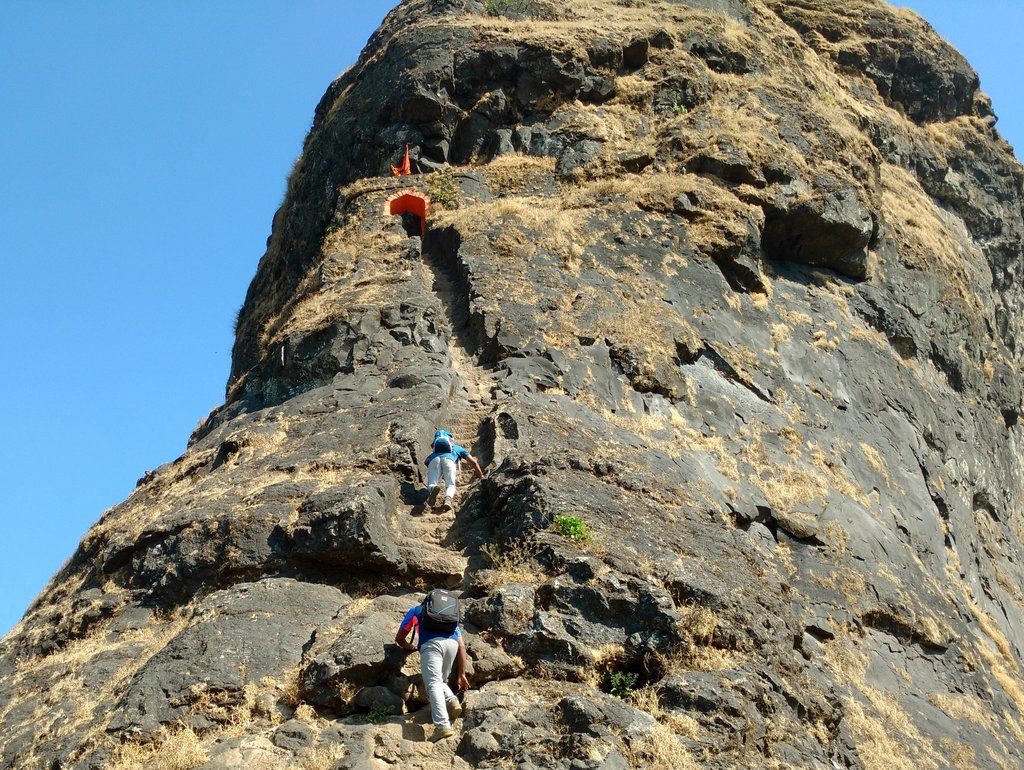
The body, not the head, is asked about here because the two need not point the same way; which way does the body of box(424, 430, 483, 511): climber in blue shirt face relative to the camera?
away from the camera

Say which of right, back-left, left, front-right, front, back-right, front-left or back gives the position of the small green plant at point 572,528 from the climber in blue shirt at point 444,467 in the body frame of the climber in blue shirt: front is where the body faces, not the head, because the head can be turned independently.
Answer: back-right

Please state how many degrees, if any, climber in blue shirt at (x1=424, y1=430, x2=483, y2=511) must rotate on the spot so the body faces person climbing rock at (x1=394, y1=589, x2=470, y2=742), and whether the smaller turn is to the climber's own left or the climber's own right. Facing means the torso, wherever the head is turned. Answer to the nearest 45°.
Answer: approximately 180°

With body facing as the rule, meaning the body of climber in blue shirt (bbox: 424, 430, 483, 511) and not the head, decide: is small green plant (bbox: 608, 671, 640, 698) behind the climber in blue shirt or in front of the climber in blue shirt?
behind

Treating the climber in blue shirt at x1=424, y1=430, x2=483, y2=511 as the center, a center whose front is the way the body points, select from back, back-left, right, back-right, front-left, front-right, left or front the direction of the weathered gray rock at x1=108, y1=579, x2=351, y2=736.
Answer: back-left

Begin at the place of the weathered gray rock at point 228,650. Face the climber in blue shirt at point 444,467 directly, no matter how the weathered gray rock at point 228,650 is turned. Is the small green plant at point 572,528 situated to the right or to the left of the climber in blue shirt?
right

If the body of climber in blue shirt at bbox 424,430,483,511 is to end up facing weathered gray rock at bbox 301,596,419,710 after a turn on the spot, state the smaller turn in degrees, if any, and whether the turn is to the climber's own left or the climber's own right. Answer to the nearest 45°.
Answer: approximately 180°
